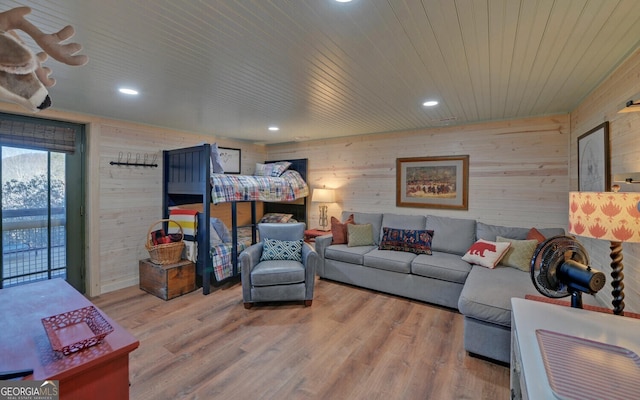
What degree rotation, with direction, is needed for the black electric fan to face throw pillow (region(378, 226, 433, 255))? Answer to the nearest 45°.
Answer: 0° — it already faces it

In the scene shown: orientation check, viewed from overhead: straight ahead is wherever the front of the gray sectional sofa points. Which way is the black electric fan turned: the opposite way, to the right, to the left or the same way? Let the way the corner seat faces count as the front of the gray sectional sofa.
to the right

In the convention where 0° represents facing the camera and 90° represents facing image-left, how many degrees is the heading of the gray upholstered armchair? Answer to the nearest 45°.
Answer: approximately 0°

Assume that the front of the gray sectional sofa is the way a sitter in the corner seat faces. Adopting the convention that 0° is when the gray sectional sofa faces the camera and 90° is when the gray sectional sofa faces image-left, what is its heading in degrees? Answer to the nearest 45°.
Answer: approximately 45°

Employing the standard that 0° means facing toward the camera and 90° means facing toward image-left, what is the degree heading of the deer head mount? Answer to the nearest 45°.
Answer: approximately 270°

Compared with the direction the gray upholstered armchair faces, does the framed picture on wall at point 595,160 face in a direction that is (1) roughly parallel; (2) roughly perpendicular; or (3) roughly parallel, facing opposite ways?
roughly perpendicular

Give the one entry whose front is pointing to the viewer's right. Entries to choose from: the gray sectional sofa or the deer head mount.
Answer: the deer head mount
